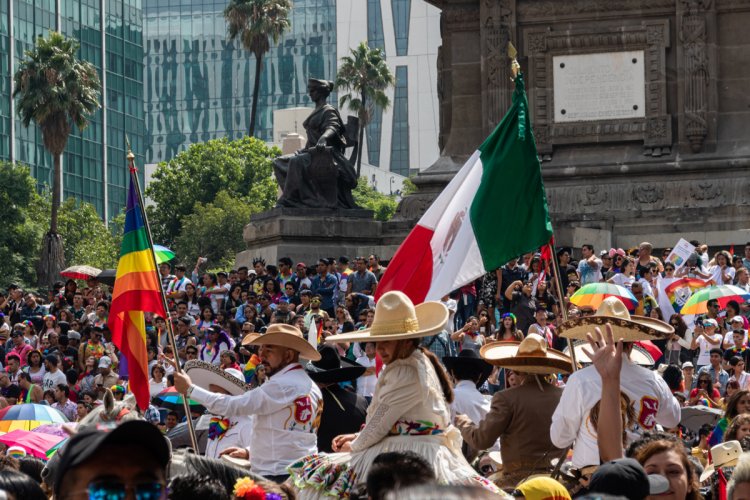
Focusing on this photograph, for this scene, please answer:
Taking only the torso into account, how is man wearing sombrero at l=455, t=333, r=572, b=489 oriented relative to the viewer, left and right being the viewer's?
facing away from the viewer and to the left of the viewer

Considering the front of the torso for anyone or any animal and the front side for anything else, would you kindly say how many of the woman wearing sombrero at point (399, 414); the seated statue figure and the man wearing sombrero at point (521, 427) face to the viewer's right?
0

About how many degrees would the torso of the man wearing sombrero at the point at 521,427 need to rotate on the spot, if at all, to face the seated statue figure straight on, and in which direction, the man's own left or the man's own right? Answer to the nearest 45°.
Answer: approximately 45° to the man's own right

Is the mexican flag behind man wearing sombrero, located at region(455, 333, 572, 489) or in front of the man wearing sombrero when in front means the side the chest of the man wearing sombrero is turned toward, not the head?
in front

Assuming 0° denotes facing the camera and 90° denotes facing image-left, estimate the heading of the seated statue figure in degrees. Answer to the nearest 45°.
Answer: approximately 45°

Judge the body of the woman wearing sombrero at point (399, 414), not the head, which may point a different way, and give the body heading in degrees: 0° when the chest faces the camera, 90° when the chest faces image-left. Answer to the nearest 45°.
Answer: approximately 90°
